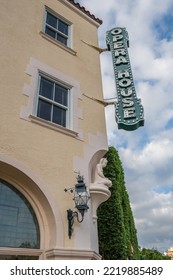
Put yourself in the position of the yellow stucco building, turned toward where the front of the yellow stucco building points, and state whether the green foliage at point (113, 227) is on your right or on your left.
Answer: on your left

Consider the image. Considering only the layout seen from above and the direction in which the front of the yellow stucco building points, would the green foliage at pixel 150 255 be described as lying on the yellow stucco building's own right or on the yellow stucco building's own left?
on the yellow stucco building's own left

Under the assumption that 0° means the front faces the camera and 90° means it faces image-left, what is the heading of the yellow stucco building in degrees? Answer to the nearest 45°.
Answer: approximately 315°
